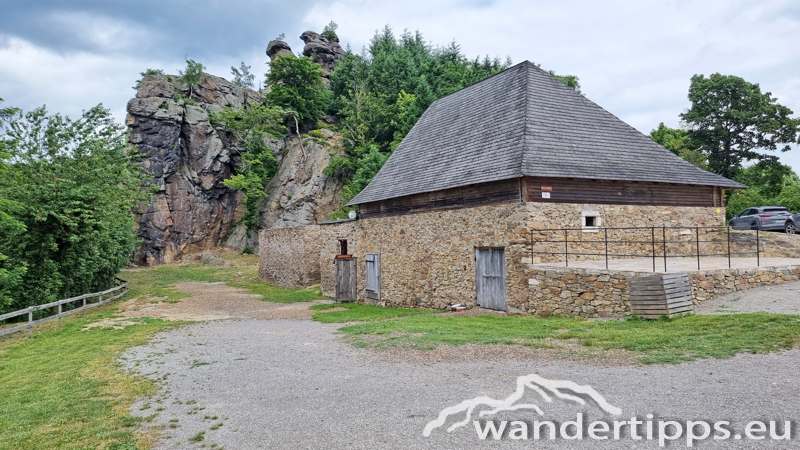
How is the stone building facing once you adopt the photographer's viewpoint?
facing the viewer and to the left of the viewer

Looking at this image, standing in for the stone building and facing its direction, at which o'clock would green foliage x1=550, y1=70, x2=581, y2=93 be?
The green foliage is roughly at 5 o'clock from the stone building.

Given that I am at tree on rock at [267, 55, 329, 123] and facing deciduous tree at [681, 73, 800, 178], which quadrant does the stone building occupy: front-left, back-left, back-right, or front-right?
front-right

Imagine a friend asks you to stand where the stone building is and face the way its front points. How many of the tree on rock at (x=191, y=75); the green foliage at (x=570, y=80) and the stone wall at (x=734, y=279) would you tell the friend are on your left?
1

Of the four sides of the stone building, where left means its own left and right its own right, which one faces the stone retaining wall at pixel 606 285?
left

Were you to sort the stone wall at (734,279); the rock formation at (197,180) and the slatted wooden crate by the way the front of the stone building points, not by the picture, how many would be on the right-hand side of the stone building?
1

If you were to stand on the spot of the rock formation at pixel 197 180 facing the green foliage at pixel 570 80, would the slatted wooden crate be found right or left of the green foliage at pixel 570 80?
right

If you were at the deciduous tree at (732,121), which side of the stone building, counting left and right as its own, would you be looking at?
back

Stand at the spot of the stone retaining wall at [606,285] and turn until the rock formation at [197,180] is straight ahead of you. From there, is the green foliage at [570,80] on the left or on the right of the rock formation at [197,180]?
right

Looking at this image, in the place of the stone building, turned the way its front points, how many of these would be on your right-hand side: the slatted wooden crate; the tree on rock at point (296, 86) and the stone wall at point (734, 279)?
1

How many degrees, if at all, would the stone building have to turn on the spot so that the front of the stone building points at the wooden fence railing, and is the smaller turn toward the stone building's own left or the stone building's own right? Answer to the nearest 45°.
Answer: approximately 45° to the stone building's own right

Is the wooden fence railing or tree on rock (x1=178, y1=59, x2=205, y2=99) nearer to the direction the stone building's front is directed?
the wooden fence railing

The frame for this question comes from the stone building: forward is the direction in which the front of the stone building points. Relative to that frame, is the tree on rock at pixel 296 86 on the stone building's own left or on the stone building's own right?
on the stone building's own right

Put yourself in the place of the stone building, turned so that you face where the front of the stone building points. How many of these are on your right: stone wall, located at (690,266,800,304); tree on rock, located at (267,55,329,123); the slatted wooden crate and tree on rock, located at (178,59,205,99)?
2

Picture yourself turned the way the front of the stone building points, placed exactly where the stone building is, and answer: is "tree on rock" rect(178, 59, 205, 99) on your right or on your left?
on your right

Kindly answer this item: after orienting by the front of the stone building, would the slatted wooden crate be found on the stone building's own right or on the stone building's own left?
on the stone building's own left

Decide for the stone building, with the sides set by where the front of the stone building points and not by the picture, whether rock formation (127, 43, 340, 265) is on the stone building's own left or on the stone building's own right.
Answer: on the stone building's own right
